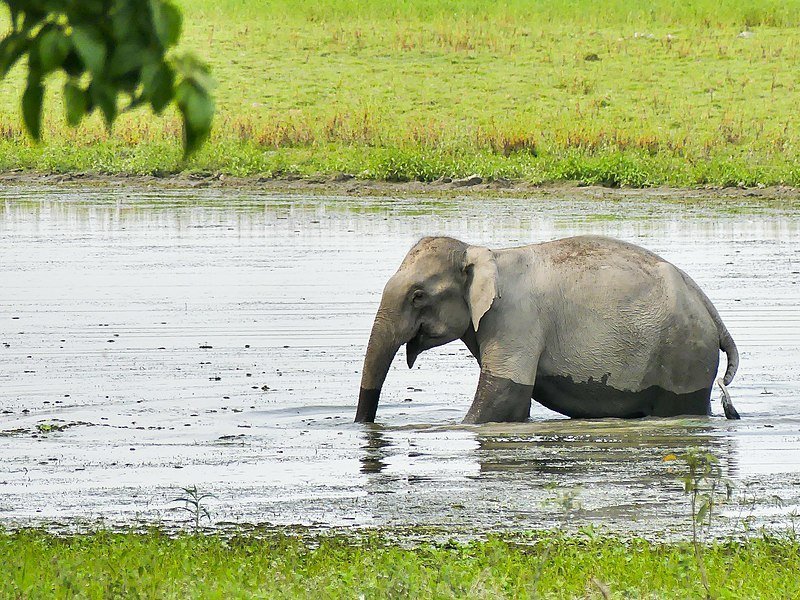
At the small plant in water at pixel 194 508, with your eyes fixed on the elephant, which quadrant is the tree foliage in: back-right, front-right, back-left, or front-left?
back-right

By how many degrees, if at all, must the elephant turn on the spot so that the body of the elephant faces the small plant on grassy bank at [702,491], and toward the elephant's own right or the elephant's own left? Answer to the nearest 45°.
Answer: approximately 90° to the elephant's own left

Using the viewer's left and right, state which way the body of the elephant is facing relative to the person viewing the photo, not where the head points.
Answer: facing to the left of the viewer

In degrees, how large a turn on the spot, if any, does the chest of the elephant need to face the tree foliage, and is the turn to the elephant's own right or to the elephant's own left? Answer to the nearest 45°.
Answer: approximately 90° to the elephant's own left

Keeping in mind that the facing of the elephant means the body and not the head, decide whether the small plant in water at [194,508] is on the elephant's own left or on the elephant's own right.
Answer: on the elephant's own left
